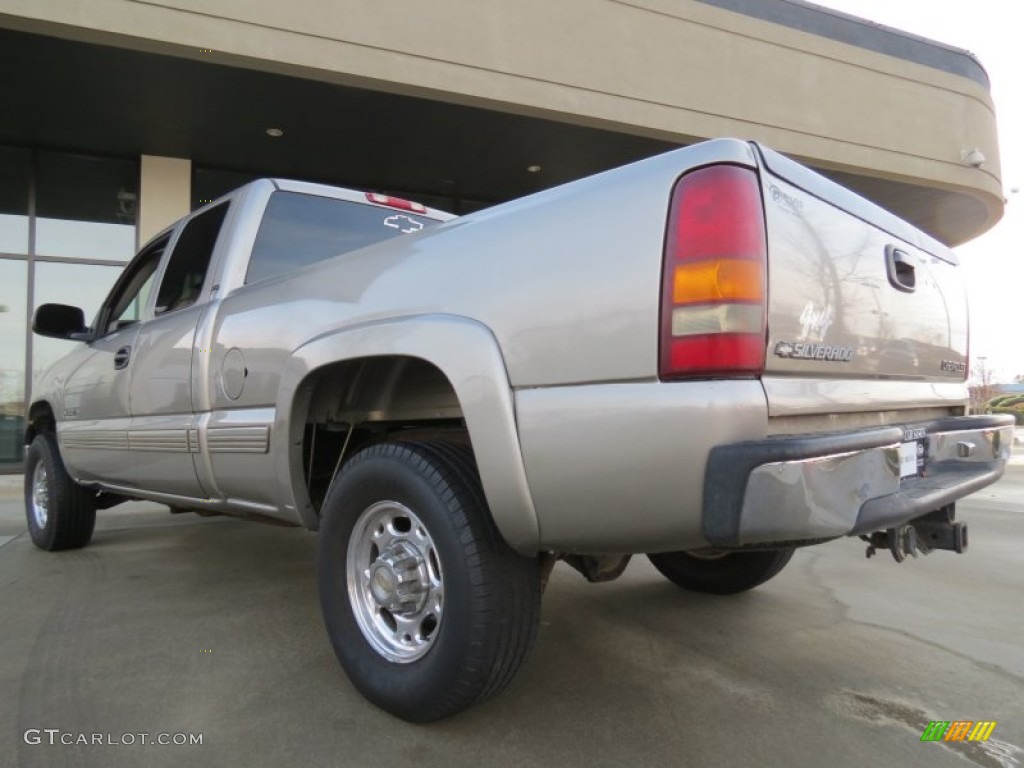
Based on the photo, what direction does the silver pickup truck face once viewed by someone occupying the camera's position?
facing away from the viewer and to the left of the viewer
